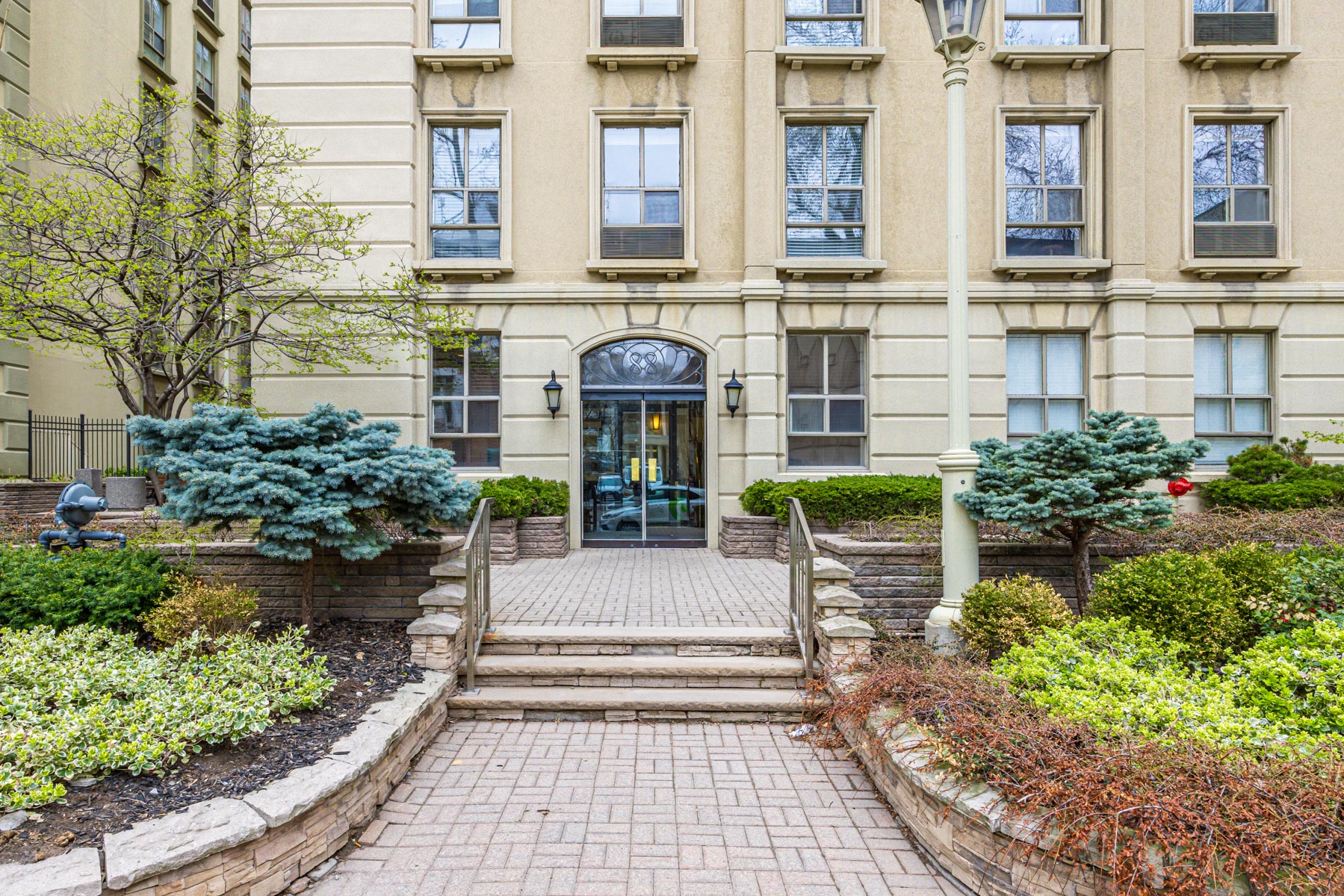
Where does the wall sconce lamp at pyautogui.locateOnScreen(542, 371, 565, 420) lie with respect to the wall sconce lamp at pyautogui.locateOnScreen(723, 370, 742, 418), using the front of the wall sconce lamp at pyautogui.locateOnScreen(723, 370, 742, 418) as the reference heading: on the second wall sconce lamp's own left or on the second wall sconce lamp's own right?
on the second wall sconce lamp's own right

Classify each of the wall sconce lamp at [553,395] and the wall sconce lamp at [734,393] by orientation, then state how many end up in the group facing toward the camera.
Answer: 2

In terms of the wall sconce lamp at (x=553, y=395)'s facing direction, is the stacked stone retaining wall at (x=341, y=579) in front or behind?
in front

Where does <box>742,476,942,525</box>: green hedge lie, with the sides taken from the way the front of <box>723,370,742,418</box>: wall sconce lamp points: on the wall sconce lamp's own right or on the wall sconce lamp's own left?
on the wall sconce lamp's own left

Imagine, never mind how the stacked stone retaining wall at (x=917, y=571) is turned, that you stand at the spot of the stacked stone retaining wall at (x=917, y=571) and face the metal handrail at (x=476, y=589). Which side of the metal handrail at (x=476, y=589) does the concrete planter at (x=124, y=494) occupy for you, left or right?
right

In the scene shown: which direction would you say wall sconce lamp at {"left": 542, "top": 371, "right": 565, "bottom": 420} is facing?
toward the camera

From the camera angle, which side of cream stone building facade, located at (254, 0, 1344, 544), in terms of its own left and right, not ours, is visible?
front

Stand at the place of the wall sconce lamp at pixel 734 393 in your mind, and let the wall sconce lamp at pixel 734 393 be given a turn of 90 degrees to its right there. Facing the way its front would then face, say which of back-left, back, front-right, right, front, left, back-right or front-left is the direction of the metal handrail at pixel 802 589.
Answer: left

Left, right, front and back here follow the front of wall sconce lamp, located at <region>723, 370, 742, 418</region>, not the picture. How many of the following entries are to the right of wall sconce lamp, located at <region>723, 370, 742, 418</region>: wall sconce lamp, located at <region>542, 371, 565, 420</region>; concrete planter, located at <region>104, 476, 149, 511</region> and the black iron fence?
3

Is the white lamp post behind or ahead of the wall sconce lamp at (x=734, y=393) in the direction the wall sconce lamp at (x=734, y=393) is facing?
ahead

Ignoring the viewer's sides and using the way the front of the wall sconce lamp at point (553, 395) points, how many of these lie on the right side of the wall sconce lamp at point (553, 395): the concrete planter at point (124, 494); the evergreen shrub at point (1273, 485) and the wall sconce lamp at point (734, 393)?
1

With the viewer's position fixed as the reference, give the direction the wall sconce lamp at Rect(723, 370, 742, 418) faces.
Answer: facing the viewer
